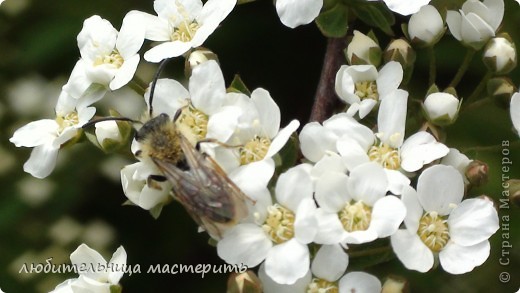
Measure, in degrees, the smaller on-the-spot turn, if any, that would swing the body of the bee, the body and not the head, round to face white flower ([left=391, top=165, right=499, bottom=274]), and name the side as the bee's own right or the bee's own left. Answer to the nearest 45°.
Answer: approximately 135° to the bee's own right

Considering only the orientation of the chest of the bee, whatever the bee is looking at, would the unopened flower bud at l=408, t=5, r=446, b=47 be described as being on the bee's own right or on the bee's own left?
on the bee's own right

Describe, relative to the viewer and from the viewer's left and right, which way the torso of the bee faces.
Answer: facing away from the viewer and to the left of the viewer

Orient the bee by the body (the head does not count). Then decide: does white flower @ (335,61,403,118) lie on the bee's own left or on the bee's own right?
on the bee's own right
